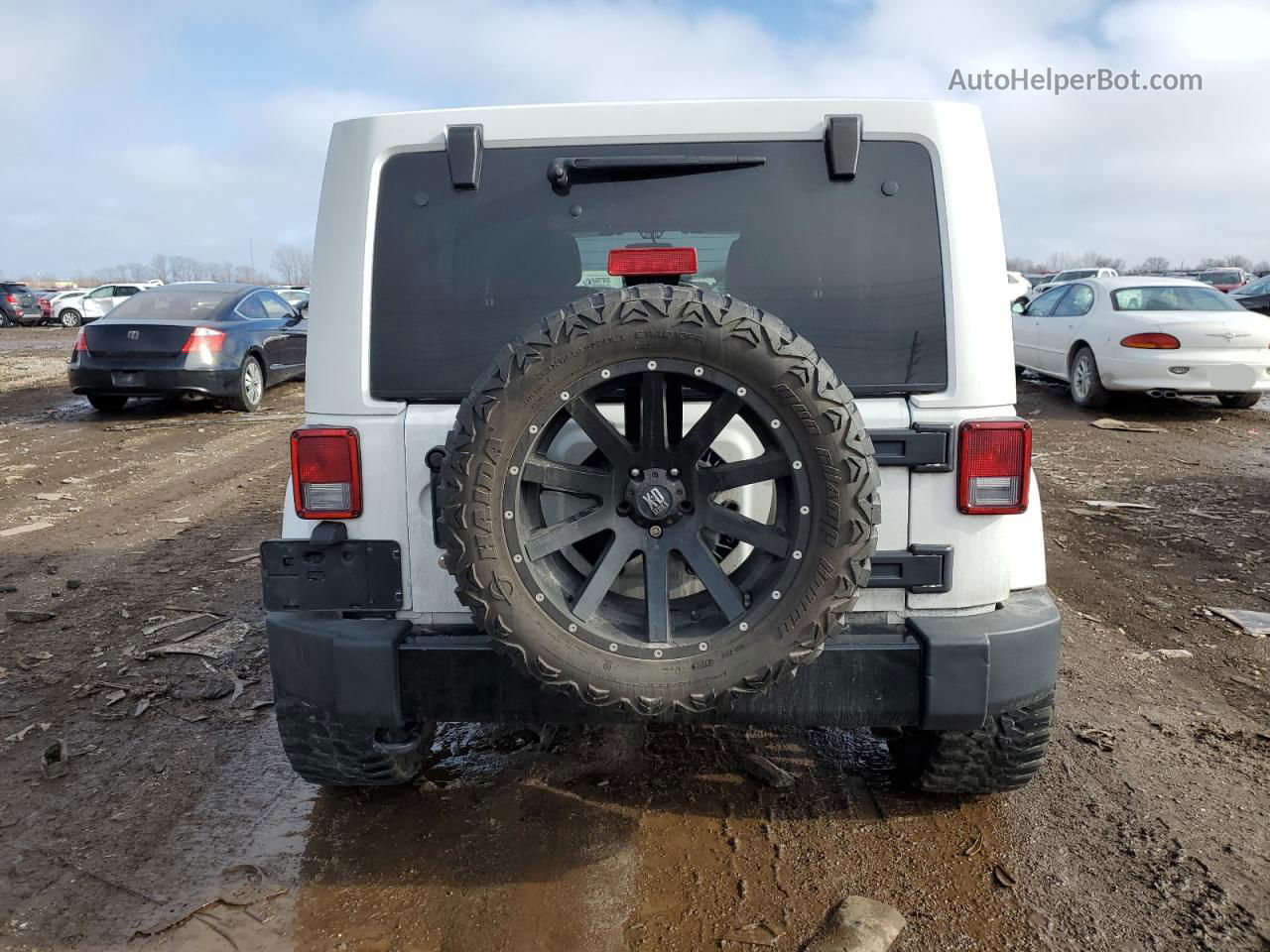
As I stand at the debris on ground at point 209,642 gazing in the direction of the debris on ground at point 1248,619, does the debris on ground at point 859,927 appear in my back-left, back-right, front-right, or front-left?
front-right

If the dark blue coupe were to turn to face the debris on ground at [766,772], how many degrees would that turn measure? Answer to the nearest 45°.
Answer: approximately 135° to its right

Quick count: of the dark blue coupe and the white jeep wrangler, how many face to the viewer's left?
0

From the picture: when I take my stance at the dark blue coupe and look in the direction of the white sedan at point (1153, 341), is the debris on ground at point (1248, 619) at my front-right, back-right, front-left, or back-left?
front-right

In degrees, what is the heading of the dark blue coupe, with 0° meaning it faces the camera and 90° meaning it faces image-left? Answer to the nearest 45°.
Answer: approximately 225°

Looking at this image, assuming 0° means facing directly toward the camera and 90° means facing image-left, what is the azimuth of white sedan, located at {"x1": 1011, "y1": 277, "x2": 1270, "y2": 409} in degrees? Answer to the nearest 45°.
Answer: approximately 135°

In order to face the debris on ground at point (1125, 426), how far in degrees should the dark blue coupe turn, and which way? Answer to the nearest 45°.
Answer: approximately 90° to its right

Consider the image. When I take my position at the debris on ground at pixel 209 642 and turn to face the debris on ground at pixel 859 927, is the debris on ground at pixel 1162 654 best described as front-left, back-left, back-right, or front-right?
front-left

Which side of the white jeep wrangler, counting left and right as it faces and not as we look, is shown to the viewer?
back

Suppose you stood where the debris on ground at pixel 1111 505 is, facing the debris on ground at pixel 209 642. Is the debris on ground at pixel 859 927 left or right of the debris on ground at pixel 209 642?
left

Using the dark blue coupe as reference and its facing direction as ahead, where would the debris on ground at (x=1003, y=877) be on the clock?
The debris on ground is roughly at 4 o'clock from the dark blue coupe.

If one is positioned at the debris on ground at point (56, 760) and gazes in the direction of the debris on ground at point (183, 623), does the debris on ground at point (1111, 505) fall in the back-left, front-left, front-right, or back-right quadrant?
front-right

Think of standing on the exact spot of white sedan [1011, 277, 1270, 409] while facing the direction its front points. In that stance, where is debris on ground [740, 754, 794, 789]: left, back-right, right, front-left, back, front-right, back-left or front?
back-left
